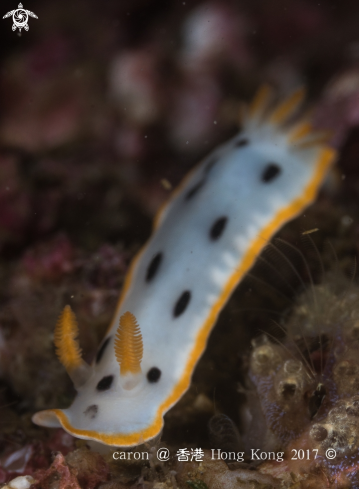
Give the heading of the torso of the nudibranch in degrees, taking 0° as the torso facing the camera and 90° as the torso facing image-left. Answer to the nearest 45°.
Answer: approximately 45°
